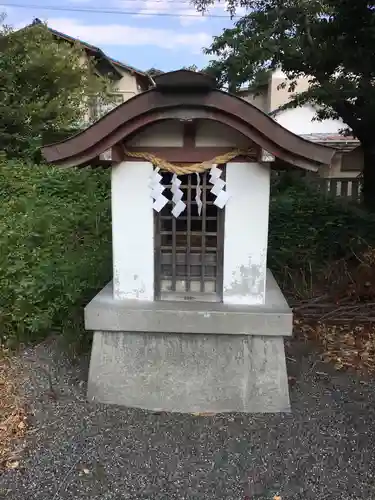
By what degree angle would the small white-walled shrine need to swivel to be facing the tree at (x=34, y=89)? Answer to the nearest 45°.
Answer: approximately 135° to its right

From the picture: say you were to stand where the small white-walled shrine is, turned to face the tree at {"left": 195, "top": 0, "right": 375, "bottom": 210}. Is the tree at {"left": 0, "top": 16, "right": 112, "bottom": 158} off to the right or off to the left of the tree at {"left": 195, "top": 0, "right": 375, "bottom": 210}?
left

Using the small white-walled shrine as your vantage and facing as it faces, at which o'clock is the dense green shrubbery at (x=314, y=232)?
The dense green shrubbery is roughly at 7 o'clock from the small white-walled shrine.

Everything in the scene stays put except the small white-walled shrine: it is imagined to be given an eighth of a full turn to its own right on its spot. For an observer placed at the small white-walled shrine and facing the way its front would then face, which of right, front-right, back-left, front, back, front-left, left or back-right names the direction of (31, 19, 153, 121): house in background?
back-right

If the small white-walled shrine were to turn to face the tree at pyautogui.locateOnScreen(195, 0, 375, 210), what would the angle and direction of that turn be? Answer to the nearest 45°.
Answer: approximately 135° to its left

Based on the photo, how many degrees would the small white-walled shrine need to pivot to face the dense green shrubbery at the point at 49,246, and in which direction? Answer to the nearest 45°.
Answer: approximately 135° to its right

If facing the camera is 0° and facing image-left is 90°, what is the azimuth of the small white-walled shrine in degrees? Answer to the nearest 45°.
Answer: approximately 0°
